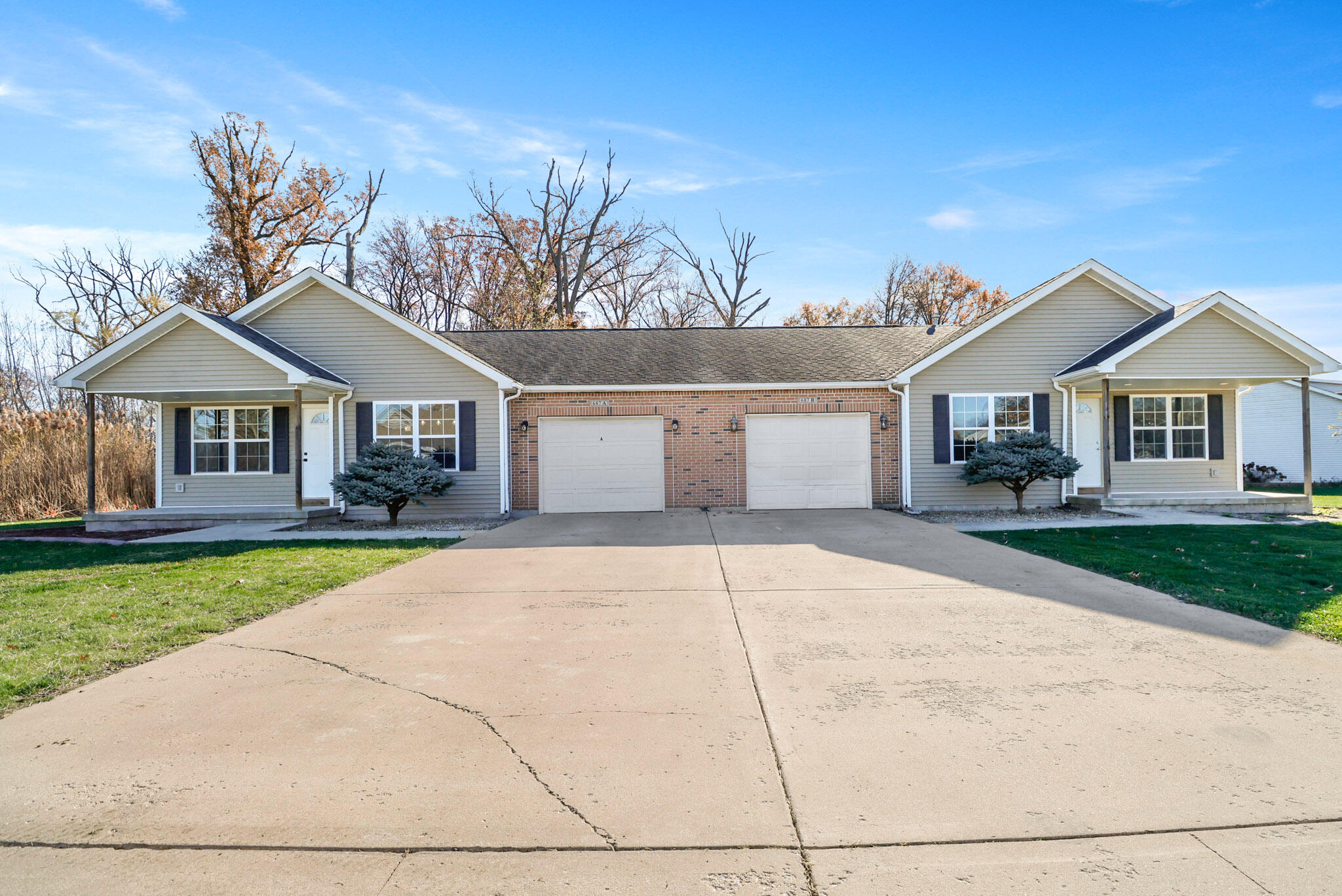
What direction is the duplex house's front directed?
toward the camera

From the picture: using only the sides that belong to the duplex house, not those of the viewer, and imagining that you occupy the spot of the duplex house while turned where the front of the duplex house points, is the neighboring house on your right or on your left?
on your left

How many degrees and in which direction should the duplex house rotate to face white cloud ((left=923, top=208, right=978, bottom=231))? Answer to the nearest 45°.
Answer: approximately 135° to its left
